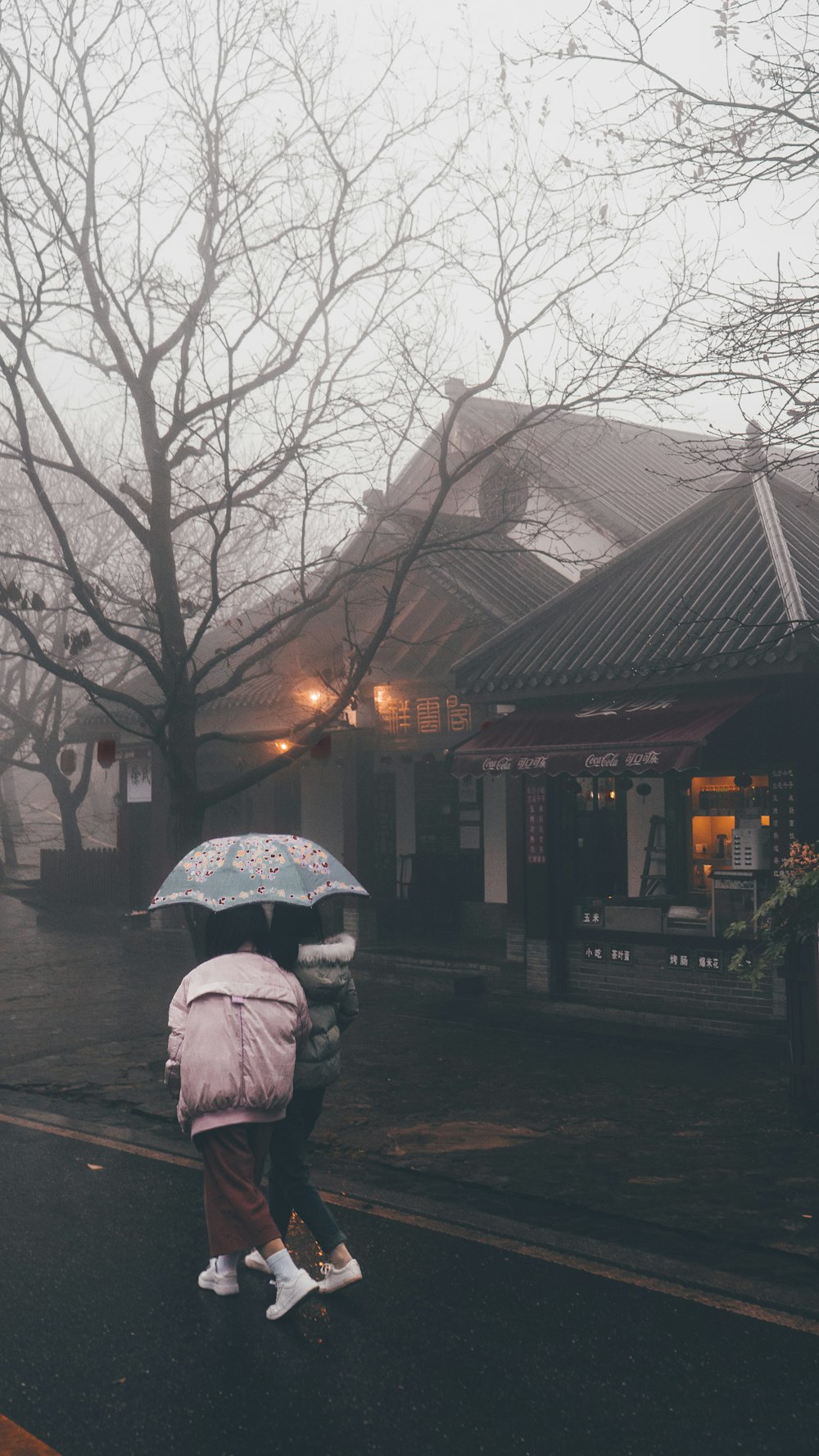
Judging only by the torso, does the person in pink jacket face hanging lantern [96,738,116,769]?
yes

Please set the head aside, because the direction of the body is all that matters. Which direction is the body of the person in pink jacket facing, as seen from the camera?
away from the camera

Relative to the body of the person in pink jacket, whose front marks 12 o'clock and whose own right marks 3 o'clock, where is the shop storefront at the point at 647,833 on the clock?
The shop storefront is roughly at 1 o'clock from the person in pink jacket.

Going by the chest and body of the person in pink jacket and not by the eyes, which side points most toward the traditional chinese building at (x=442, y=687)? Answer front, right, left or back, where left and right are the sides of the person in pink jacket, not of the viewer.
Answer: front

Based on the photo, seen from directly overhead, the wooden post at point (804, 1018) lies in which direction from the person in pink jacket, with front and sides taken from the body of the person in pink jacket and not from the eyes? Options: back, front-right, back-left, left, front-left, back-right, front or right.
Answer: front-right

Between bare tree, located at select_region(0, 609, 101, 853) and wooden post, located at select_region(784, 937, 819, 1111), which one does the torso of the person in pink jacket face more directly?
the bare tree

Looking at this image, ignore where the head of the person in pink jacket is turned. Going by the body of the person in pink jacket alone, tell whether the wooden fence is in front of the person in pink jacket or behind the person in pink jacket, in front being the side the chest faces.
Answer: in front

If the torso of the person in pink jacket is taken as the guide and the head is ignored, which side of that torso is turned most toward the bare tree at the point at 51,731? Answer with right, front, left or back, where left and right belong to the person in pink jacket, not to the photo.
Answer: front

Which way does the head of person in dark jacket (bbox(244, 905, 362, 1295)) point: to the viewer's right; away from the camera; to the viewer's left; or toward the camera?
away from the camera

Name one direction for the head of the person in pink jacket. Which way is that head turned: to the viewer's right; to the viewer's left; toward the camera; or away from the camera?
away from the camera
